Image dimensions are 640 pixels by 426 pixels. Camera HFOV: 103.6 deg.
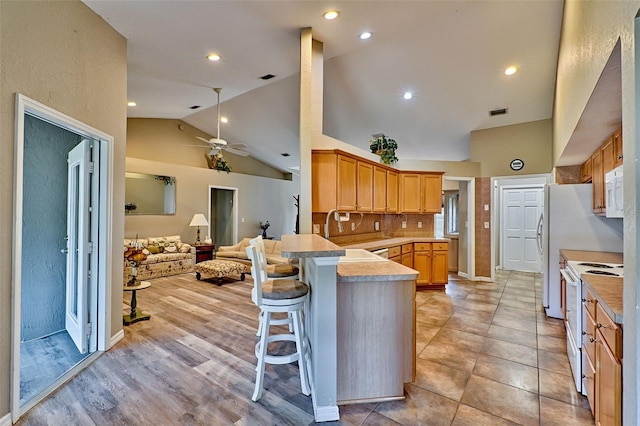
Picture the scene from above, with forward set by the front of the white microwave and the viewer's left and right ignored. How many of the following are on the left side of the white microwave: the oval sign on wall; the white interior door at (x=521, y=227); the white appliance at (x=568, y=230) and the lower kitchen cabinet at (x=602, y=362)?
1

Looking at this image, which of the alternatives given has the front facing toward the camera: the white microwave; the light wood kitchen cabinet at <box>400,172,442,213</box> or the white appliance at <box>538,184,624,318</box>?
the light wood kitchen cabinet

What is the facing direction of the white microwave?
to the viewer's left

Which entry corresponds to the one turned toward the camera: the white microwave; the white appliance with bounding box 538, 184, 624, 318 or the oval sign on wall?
the oval sign on wall

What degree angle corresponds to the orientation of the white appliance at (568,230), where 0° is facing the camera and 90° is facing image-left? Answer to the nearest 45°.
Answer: approximately 90°

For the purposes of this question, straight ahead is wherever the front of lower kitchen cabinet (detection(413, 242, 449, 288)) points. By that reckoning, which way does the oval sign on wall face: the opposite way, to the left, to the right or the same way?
the same way

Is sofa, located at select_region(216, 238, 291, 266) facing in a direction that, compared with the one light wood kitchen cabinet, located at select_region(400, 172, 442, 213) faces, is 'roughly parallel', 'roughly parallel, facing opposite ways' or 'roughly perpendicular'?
roughly parallel

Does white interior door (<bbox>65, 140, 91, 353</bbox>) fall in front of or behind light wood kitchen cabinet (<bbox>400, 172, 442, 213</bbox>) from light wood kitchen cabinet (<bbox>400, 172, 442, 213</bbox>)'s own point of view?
in front

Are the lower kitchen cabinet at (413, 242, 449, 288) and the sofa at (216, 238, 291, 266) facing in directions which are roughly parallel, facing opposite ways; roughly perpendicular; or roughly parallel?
roughly parallel

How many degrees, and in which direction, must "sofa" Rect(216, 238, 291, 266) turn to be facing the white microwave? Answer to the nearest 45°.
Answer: approximately 90° to its left

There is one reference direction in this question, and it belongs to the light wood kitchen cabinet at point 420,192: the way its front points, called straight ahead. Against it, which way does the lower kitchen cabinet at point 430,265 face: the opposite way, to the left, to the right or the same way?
the same way

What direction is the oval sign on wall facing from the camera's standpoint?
toward the camera

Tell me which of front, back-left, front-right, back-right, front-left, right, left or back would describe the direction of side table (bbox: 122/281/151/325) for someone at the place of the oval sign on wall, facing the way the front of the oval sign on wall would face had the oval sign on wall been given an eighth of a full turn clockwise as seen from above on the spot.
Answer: front

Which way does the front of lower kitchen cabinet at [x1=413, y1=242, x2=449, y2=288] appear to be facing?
toward the camera

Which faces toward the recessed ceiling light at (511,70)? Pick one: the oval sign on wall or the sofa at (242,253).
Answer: the oval sign on wall

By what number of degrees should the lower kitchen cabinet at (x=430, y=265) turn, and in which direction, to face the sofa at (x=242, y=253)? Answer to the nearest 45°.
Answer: approximately 90° to its right

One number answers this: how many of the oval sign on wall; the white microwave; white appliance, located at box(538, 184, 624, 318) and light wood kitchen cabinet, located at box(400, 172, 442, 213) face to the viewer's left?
2
